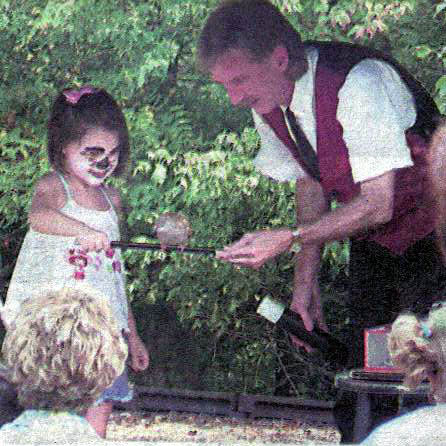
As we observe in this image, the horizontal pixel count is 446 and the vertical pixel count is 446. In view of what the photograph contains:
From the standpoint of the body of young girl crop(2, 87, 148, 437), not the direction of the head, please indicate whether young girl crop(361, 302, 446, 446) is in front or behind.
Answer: in front

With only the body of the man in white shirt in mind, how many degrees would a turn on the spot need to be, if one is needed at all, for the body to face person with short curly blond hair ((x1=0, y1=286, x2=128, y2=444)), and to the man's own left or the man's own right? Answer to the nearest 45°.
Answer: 0° — they already face them

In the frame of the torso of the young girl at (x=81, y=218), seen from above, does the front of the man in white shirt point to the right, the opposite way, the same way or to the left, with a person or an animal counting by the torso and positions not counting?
to the right

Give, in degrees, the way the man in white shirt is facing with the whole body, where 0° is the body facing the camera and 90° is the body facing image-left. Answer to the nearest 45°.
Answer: approximately 45°

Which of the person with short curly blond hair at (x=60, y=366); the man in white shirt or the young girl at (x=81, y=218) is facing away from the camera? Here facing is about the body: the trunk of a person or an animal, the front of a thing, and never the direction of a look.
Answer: the person with short curly blond hair at (x=60, y=366)

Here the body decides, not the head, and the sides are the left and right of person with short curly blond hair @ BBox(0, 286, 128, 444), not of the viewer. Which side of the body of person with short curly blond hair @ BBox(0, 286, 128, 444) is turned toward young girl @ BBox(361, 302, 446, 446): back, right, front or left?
right

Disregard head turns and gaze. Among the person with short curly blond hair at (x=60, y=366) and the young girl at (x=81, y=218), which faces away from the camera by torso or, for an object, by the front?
the person with short curly blond hair at (x=60, y=366)

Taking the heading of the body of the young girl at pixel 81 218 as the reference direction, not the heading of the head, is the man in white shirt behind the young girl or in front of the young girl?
in front

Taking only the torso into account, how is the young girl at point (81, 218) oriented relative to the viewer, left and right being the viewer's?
facing the viewer and to the right of the viewer

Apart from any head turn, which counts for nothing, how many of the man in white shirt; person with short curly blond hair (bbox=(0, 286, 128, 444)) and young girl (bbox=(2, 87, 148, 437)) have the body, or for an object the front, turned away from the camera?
1

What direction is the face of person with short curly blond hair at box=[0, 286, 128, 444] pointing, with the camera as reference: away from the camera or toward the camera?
away from the camera

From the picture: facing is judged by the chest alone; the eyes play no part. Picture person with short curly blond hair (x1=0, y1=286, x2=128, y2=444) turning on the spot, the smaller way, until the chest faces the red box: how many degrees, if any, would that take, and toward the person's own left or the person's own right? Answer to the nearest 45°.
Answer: approximately 90° to the person's own right

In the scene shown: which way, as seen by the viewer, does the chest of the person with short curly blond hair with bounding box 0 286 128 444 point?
away from the camera

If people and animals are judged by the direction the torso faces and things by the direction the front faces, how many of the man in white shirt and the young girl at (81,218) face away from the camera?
0

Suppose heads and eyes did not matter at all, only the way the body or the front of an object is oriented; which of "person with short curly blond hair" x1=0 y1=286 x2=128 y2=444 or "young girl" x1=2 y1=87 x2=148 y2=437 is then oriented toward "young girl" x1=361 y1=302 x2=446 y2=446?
"young girl" x1=2 y1=87 x2=148 y2=437
